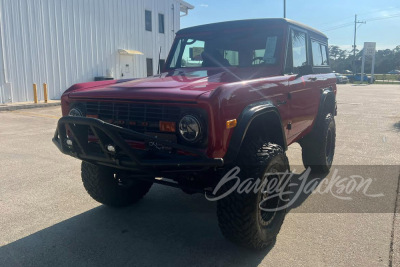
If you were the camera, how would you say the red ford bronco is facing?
facing the viewer and to the left of the viewer

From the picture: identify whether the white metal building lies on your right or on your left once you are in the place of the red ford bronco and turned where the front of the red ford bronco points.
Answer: on your right
